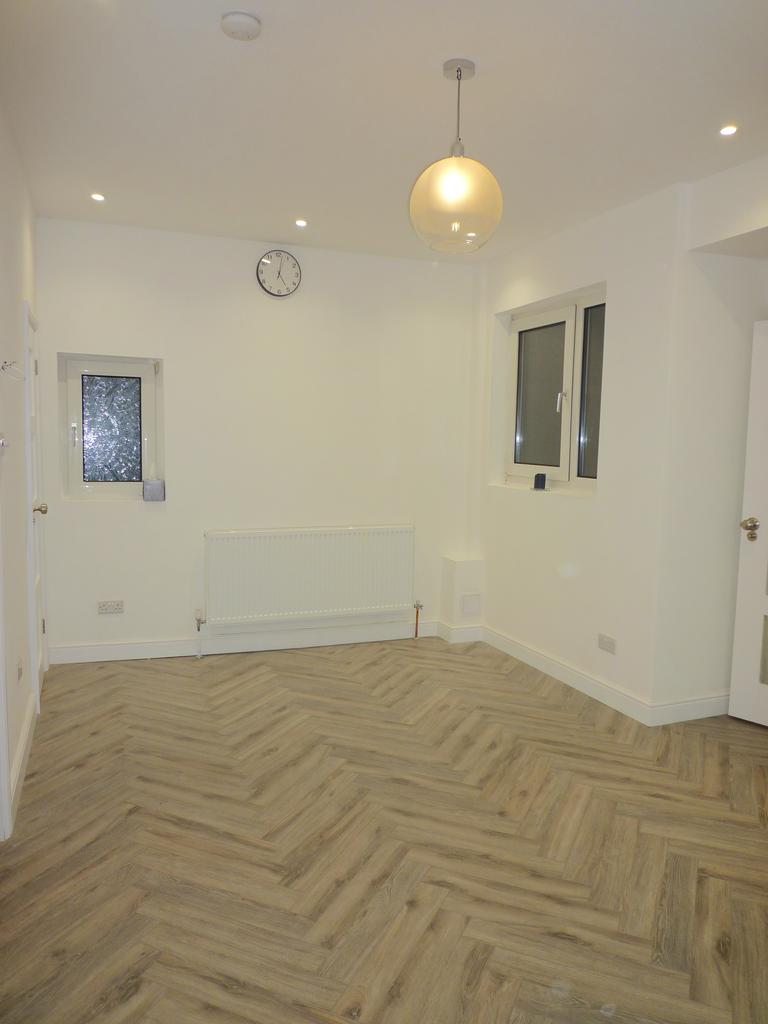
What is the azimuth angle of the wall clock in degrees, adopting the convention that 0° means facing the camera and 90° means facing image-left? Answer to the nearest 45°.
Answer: approximately 0°

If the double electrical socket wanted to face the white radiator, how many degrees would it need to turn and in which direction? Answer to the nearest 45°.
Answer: approximately 90° to its left

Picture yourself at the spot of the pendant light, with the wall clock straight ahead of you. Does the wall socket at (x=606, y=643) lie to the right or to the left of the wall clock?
right

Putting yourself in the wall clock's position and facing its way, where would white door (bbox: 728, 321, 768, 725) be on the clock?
The white door is roughly at 10 o'clock from the wall clock.

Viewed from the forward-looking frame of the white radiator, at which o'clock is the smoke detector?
The smoke detector is roughly at 12 o'clock from the white radiator.

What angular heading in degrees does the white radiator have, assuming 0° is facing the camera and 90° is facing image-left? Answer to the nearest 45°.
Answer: approximately 0°

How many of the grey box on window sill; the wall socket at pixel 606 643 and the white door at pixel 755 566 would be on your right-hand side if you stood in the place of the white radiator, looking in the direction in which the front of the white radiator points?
1

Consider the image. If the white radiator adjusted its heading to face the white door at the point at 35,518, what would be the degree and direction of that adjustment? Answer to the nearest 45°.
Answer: approximately 45° to its right
